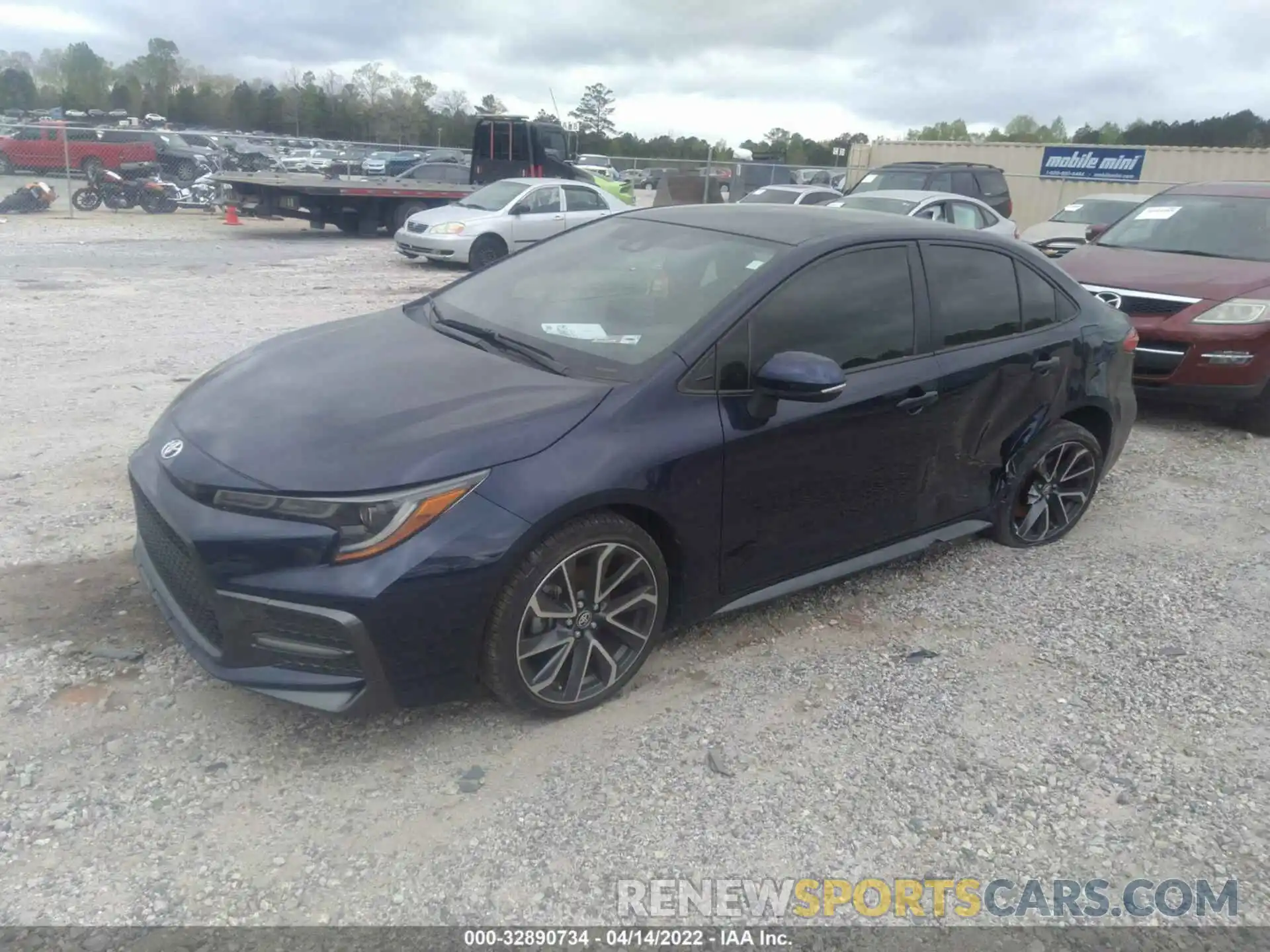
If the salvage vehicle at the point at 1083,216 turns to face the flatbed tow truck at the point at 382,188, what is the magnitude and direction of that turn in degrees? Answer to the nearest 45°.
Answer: approximately 45° to its right

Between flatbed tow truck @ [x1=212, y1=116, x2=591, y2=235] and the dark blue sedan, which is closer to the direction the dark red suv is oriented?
the dark blue sedan

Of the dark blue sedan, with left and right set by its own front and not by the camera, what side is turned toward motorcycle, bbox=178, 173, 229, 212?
right

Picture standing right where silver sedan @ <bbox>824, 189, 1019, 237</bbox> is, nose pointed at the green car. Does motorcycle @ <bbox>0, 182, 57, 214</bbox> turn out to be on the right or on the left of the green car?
left

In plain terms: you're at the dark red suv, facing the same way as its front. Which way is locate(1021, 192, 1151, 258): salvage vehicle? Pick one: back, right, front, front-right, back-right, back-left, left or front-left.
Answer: back-right
